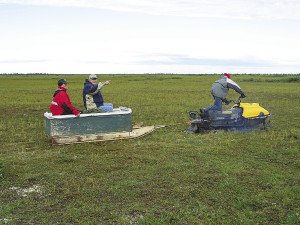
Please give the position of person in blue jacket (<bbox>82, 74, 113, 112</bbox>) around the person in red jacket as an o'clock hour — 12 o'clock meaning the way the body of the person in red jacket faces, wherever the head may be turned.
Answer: The person in blue jacket is roughly at 11 o'clock from the person in red jacket.

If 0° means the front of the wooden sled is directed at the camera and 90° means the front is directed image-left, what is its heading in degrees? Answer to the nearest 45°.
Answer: approximately 270°

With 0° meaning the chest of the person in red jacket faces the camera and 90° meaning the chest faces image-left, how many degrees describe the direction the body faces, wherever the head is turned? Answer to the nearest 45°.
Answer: approximately 270°
